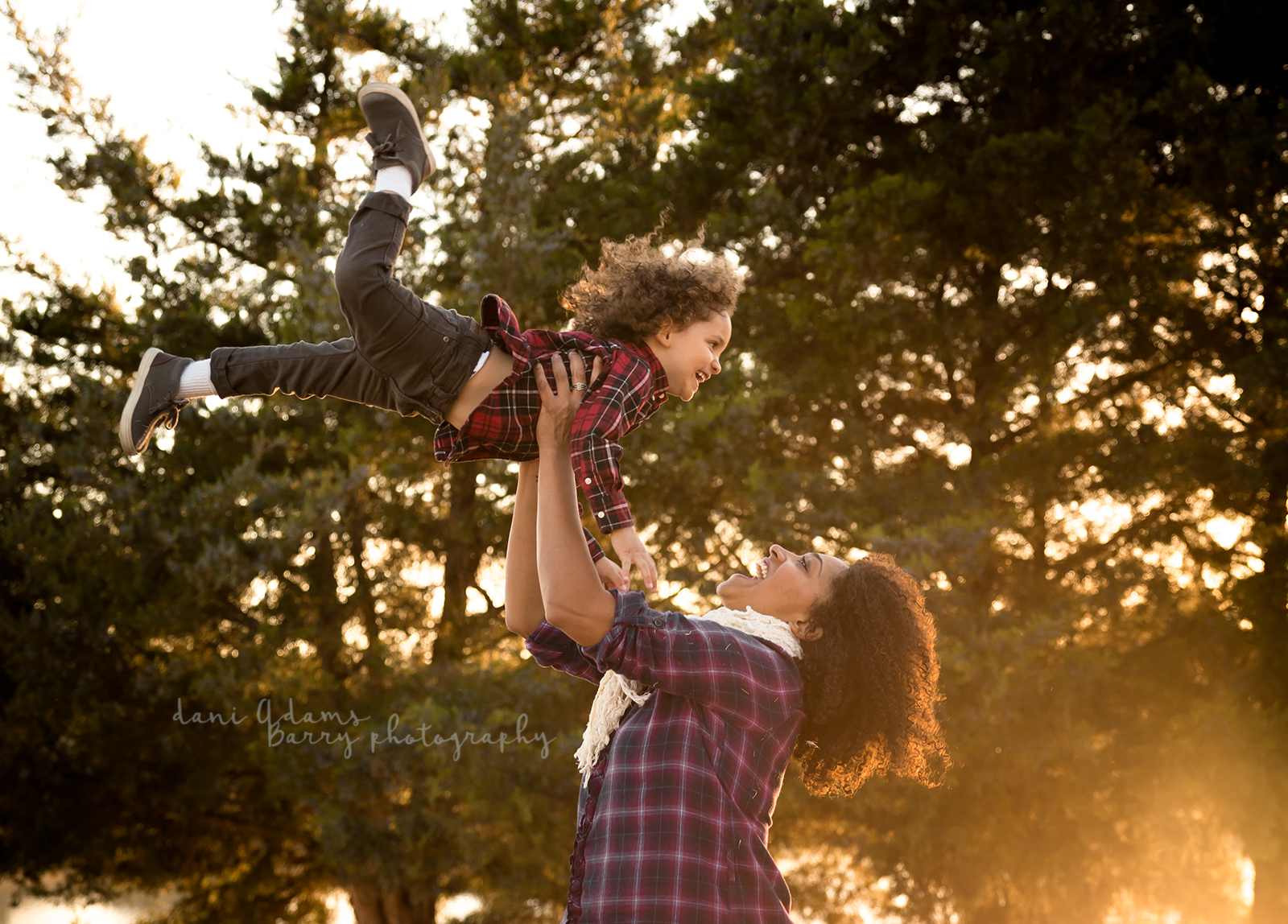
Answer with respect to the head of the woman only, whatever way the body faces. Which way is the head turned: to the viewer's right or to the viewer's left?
to the viewer's left

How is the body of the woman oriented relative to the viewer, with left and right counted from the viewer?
facing to the left of the viewer
